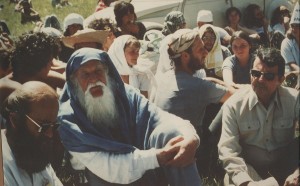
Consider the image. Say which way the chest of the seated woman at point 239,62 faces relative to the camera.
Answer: toward the camera

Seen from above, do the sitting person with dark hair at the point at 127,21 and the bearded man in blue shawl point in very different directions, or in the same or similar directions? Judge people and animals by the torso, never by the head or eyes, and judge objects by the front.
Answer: same or similar directions

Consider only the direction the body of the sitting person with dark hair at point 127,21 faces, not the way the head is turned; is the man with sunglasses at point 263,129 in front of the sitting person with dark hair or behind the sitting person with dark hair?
in front

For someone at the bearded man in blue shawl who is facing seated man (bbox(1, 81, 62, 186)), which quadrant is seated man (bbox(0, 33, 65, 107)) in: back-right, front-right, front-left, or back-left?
front-right

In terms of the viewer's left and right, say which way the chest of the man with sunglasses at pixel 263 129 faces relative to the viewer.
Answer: facing the viewer

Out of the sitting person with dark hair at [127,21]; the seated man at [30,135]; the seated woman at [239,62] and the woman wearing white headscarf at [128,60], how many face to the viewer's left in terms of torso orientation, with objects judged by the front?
0

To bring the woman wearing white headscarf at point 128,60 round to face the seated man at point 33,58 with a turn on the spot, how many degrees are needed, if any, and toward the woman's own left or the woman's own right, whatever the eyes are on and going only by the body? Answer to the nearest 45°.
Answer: approximately 135° to the woman's own right
